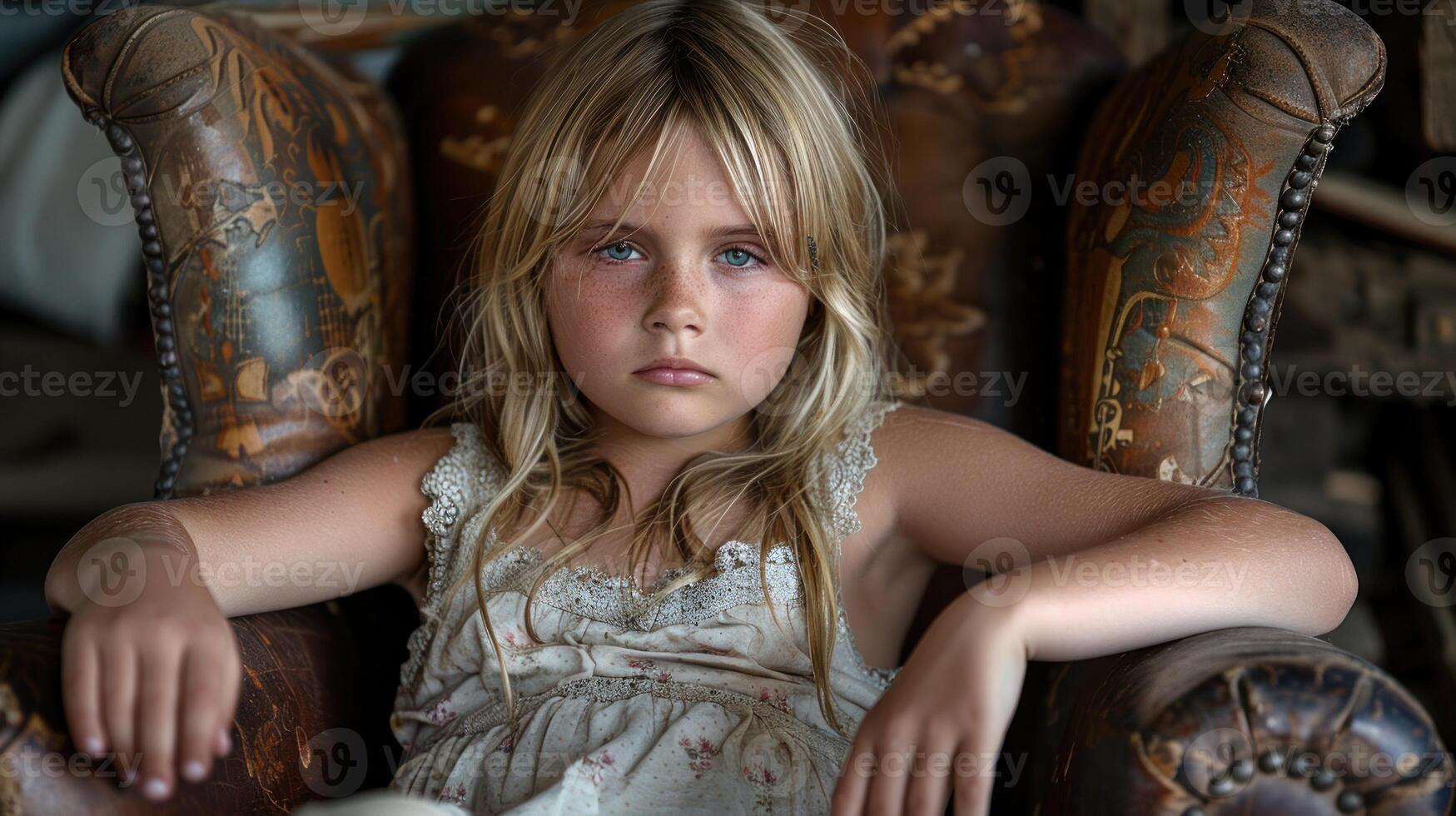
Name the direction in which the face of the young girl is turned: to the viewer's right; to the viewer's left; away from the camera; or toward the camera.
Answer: toward the camera

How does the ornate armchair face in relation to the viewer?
toward the camera

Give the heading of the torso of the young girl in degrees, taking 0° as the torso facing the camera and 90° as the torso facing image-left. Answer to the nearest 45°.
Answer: approximately 0°
